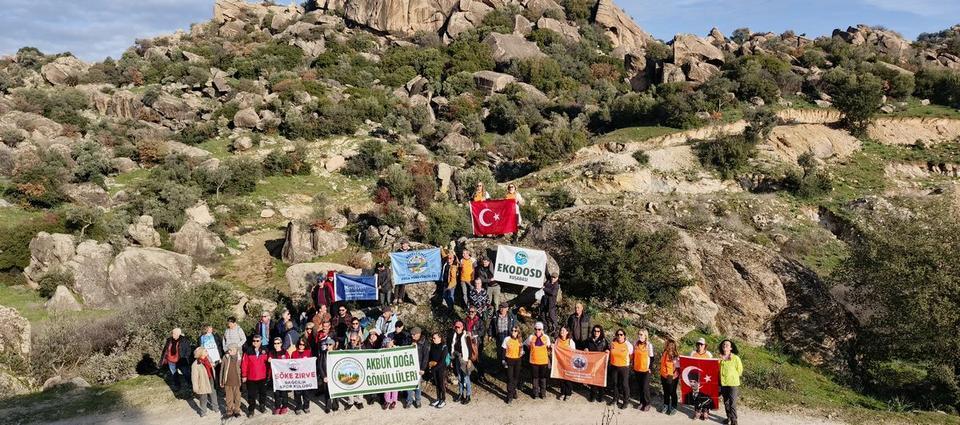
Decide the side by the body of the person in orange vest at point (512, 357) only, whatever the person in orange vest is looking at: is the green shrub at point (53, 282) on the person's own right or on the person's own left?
on the person's own right

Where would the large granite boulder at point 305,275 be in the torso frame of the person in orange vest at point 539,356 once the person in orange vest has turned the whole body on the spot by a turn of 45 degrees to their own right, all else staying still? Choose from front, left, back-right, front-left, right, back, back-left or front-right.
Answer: right

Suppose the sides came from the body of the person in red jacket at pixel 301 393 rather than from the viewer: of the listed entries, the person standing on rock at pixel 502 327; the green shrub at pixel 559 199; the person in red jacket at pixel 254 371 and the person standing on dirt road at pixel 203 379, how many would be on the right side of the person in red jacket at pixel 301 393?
2

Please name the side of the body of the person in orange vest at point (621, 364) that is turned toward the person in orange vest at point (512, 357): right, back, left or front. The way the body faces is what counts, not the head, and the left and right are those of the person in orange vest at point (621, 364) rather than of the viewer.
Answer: right

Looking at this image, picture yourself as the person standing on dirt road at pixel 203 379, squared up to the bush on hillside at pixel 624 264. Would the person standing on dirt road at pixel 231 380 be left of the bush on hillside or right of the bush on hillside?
right

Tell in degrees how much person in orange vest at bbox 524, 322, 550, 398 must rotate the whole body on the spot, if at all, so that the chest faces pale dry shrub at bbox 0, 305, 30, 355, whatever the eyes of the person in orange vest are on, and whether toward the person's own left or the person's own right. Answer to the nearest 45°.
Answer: approximately 90° to the person's own right

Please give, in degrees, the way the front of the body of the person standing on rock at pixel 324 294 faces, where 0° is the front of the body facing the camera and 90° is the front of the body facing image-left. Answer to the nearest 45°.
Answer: approximately 0°

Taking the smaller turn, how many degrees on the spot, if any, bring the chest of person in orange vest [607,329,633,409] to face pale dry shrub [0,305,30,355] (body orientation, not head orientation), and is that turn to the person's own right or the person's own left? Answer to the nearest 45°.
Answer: approximately 90° to the person's own right
